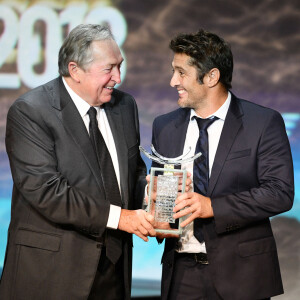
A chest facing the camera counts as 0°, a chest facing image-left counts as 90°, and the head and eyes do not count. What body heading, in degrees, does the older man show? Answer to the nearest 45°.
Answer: approximately 315°
